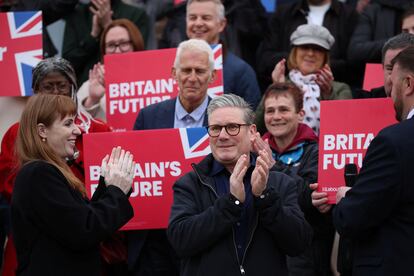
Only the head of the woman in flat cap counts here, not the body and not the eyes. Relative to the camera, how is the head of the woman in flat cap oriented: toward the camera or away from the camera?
toward the camera

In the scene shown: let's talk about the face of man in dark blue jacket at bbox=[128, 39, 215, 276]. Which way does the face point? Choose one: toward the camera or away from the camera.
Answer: toward the camera

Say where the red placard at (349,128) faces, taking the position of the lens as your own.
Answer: facing the viewer

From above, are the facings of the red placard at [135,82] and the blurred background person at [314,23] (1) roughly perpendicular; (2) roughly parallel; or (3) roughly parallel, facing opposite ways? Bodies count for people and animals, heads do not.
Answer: roughly parallel

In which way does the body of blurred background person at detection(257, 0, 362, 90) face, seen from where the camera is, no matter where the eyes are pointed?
toward the camera

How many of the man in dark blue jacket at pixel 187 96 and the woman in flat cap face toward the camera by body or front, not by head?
2

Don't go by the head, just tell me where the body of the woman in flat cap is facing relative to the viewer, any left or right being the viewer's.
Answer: facing the viewer

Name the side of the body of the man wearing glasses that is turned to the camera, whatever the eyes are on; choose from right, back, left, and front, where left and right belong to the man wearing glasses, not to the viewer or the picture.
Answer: front

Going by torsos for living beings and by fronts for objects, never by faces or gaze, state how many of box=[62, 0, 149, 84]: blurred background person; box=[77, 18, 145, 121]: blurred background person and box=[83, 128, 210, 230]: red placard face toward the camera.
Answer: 3

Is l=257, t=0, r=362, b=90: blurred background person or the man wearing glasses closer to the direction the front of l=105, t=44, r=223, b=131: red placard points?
the man wearing glasses

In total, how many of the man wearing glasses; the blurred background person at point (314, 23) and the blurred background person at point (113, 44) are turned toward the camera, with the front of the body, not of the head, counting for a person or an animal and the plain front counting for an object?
3

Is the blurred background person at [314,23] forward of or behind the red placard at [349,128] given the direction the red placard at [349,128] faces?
behind

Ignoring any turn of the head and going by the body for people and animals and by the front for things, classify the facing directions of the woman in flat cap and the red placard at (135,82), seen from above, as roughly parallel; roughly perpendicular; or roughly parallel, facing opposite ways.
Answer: roughly parallel
